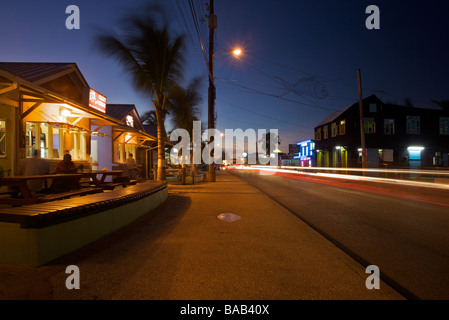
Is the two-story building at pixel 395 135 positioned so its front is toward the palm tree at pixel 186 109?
yes

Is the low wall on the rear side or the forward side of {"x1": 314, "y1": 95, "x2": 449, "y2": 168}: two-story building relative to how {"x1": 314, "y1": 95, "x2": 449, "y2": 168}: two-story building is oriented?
on the forward side

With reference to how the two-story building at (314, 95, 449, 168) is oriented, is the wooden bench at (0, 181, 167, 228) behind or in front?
in front

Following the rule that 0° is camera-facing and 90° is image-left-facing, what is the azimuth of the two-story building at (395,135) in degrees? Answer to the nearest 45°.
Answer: approximately 45°

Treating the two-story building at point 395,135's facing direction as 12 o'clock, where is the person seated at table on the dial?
The person seated at table is roughly at 11 o'clock from the two-story building.

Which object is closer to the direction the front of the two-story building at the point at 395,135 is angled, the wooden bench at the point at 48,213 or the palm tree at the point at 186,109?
the palm tree
